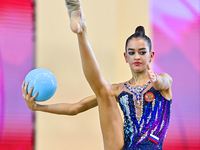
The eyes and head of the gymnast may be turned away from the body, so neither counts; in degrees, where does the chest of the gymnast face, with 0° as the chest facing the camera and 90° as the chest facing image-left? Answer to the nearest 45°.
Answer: approximately 0°
